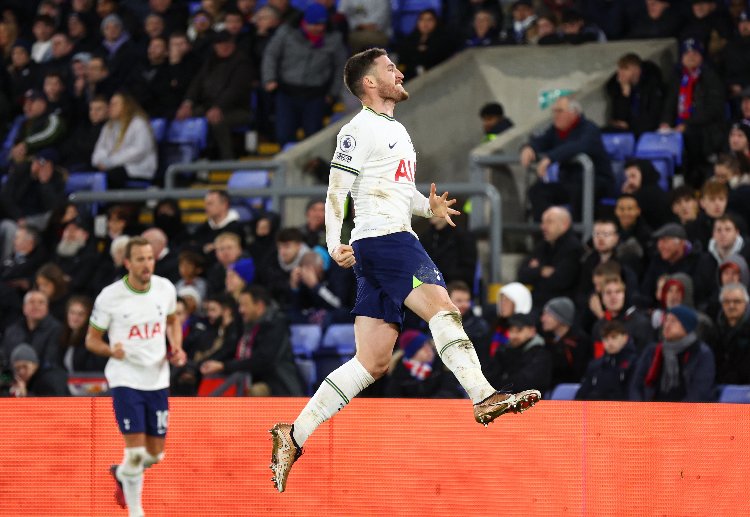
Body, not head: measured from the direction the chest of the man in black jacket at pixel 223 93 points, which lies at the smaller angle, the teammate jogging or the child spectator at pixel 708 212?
the teammate jogging

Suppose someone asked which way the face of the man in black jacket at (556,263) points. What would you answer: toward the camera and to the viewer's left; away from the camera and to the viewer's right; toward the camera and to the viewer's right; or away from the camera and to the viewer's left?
toward the camera and to the viewer's left

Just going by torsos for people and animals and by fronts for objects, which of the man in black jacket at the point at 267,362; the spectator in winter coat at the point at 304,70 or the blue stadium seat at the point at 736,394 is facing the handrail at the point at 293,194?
the spectator in winter coat

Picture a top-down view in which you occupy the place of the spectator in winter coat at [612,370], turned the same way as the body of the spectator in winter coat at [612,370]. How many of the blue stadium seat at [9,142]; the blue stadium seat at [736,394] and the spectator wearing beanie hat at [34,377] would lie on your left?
1

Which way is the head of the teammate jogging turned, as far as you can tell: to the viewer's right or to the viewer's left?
to the viewer's right

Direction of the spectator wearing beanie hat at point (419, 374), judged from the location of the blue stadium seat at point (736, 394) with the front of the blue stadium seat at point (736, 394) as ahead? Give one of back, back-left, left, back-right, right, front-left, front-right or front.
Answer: right

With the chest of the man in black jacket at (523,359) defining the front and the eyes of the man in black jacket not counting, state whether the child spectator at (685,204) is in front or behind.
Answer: behind

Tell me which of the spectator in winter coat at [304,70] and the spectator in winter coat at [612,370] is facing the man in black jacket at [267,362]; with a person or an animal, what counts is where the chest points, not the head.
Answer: the spectator in winter coat at [304,70]
